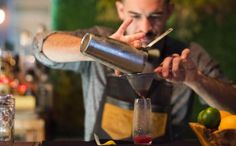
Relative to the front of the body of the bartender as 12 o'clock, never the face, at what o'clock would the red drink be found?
The red drink is roughly at 12 o'clock from the bartender.

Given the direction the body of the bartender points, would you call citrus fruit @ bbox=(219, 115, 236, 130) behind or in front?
in front

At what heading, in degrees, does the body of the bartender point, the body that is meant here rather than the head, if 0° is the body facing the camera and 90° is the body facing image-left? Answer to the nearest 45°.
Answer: approximately 0°
